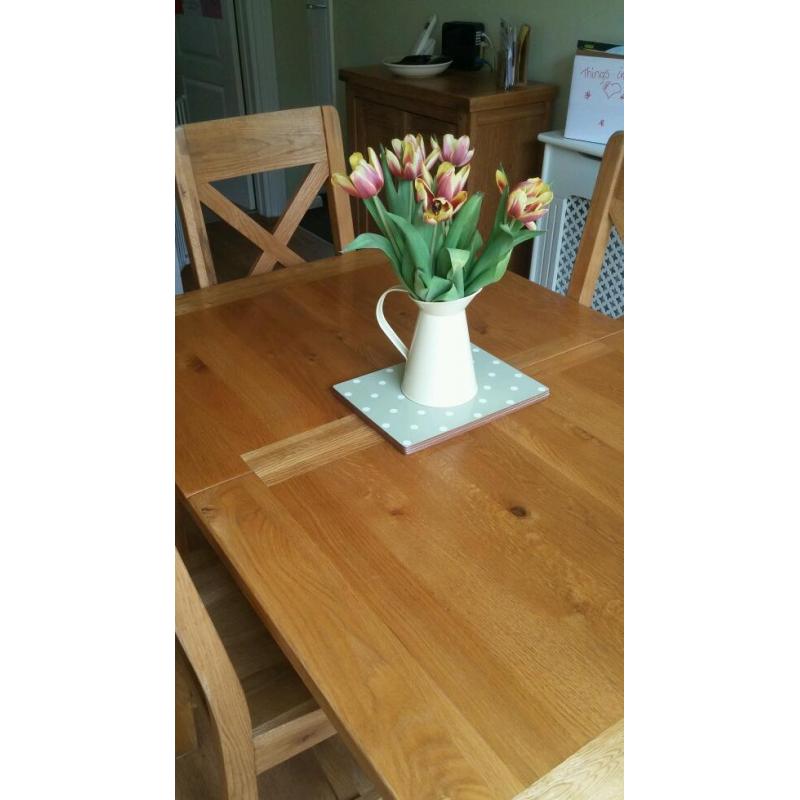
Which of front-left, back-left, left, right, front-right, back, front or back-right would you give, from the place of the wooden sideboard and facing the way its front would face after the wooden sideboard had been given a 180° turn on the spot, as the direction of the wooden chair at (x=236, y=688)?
back-right

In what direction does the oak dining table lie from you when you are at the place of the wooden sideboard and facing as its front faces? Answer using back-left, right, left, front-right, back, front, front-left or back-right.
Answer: front-left

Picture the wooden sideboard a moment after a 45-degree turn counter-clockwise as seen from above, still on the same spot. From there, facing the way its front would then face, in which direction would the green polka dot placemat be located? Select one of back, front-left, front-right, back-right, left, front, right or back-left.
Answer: front

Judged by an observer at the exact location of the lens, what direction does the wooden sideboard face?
facing the viewer and to the left of the viewer
